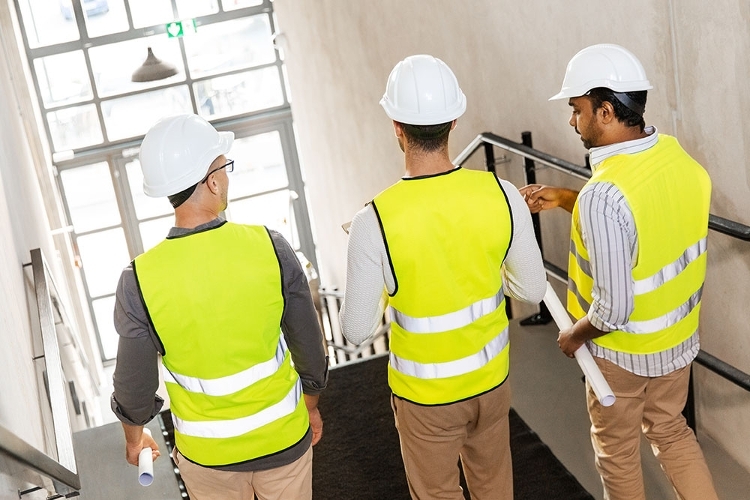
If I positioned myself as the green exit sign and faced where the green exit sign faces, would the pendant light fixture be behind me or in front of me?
in front

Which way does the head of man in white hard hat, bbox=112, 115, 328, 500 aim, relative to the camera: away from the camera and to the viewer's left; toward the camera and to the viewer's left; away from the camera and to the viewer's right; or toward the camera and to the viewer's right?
away from the camera and to the viewer's right

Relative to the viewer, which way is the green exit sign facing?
toward the camera

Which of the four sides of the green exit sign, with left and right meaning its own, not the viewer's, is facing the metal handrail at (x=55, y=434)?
front

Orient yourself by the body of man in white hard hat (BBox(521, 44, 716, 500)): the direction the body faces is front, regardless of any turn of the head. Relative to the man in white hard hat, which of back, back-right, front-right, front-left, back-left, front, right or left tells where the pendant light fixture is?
front

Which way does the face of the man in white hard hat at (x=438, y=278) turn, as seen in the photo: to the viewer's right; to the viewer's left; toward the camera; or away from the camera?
away from the camera

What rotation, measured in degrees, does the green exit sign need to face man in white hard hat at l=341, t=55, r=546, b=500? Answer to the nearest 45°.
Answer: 0° — it already faces them

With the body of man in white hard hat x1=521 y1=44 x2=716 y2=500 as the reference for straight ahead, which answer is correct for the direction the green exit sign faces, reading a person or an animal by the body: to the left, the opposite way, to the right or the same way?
the opposite way

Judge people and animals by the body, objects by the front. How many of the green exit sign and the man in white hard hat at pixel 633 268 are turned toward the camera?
1

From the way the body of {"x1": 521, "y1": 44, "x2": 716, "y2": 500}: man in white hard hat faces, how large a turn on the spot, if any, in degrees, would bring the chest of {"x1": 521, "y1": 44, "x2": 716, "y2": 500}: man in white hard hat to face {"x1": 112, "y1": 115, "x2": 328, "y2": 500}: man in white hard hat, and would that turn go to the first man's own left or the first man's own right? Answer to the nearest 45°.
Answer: approximately 90° to the first man's own left

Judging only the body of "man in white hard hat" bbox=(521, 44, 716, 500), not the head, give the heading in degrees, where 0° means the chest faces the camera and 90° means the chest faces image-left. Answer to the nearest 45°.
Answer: approximately 135°

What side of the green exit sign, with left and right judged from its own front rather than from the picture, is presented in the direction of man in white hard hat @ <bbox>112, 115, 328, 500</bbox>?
front
